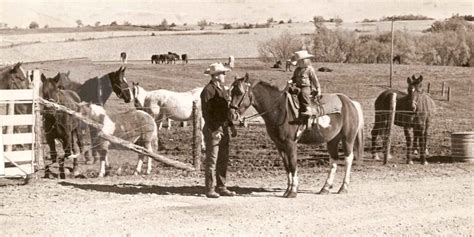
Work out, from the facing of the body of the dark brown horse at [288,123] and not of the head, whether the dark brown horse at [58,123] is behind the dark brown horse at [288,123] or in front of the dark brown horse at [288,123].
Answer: in front

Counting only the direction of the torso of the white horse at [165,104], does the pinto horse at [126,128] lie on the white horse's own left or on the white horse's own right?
on the white horse's own left

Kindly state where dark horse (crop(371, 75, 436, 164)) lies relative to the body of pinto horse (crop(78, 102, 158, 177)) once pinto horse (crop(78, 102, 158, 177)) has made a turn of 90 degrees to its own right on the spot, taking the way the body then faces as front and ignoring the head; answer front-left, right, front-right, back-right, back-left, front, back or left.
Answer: right

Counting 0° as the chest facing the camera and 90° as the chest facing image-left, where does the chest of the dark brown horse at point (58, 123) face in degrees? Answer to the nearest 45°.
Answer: approximately 45°

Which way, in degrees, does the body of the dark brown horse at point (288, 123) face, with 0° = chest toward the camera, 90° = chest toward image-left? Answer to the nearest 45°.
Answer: approximately 90°

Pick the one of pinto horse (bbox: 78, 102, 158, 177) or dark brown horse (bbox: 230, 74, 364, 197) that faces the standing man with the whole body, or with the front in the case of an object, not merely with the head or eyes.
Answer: the dark brown horse

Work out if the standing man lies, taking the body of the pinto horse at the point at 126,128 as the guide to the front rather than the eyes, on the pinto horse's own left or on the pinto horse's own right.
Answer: on the pinto horse's own left

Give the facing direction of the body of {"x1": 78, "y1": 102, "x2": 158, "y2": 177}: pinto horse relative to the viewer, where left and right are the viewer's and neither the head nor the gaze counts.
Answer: facing to the left of the viewer

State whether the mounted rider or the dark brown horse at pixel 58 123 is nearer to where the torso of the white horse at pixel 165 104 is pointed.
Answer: the dark brown horse

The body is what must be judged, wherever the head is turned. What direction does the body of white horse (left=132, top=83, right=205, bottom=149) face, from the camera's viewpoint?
to the viewer's left

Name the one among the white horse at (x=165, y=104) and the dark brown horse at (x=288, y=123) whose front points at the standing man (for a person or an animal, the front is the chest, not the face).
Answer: the dark brown horse

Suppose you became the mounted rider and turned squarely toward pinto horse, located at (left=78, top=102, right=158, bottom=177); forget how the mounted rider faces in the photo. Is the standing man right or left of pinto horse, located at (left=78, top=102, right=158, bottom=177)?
left

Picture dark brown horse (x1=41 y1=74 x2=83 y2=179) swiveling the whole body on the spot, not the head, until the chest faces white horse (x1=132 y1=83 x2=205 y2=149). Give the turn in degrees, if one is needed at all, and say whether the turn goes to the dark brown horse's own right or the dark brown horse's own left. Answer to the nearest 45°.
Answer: approximately 180°

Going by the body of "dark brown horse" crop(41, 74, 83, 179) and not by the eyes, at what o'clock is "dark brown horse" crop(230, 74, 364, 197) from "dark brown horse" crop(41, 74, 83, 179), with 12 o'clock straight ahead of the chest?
"dark brown horse" crop(230, 74, 364, 197) is roughly at 9 o'clock from "dark brown horse" crop(41, 74, 83, 179).
